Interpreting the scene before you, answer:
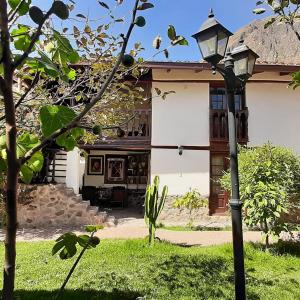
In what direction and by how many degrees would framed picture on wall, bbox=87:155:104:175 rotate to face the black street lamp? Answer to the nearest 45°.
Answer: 0° — it already faces it

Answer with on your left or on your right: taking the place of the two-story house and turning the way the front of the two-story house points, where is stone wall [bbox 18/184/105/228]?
on your right

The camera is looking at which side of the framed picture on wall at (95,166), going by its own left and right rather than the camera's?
front

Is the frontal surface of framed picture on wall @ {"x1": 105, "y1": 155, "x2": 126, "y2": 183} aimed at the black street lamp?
yes

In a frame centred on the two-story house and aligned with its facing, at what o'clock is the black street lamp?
The black street lamp is roughly at 12 o'clock from the two-story house.

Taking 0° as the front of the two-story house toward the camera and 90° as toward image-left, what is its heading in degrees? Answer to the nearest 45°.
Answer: approximately 0°
